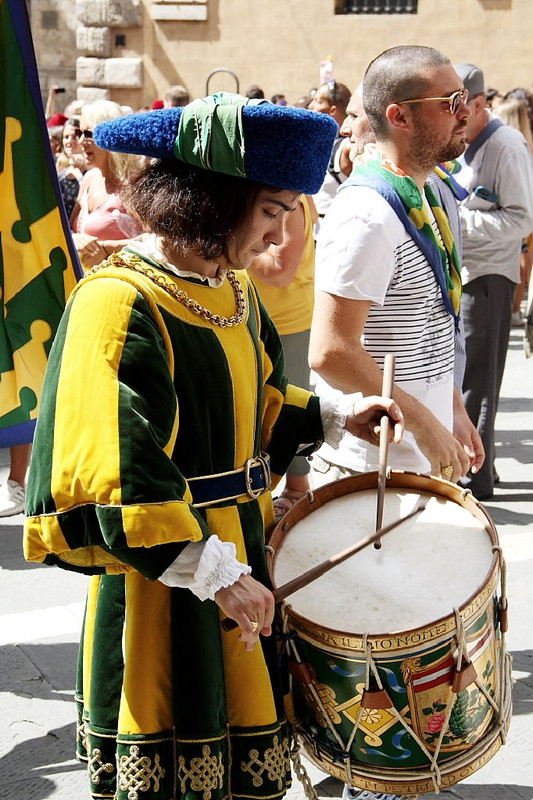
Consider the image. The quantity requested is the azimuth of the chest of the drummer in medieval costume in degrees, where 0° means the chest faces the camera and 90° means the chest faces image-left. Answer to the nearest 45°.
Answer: approximately 315°

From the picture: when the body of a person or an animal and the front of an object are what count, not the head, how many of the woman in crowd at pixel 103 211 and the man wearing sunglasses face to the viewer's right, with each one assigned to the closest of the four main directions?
1

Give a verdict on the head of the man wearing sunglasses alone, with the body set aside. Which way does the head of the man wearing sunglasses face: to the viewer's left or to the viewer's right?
to the viewer's right

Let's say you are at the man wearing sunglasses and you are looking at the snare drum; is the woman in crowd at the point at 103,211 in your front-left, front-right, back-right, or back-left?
back-right

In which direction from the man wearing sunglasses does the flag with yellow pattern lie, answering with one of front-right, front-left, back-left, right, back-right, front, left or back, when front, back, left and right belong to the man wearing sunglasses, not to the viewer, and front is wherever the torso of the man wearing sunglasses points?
back

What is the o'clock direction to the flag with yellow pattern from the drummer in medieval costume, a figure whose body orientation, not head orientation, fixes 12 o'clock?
The flag with yellow pattern is roughly at 7 o'clock from the drummer in medieval costume.

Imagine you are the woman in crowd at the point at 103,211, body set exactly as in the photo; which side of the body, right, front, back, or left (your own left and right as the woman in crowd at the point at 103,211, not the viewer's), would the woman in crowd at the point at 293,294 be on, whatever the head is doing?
left

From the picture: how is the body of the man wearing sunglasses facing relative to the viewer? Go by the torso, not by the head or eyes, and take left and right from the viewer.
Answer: facing to the right of the viewer

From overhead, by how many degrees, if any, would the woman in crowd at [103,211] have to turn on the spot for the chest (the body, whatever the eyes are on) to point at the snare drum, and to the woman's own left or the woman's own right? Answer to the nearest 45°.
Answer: approximately 45° to the woman's own left
